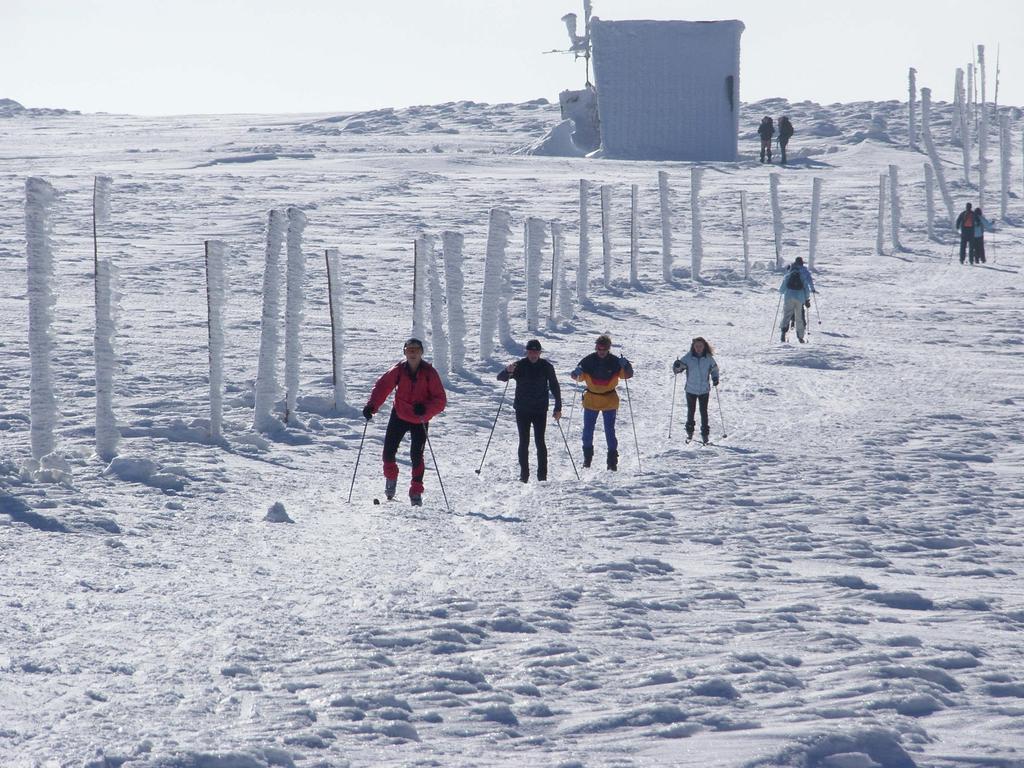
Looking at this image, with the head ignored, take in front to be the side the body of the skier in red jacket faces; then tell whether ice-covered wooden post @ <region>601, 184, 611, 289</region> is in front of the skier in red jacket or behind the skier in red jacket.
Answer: behind

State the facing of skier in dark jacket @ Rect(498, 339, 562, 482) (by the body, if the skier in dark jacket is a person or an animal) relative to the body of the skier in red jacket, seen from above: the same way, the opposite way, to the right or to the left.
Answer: the same way

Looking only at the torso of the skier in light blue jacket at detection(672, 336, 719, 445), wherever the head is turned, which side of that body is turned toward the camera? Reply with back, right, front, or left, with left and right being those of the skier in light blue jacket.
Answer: front

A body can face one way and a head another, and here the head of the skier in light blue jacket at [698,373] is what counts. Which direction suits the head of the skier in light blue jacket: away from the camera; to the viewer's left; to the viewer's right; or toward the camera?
toward the camera

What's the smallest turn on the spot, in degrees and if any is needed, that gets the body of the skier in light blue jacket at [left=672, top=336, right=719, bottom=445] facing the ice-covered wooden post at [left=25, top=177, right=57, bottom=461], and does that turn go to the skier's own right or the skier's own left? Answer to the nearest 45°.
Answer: approximately 45° to the skier's own right

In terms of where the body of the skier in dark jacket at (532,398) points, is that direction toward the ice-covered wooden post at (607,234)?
no

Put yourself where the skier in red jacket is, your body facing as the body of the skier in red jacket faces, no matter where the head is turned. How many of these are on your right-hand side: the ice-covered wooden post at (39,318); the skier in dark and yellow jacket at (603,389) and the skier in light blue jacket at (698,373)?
1

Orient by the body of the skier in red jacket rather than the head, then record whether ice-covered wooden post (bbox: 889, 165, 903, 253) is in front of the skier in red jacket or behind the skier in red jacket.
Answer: behind

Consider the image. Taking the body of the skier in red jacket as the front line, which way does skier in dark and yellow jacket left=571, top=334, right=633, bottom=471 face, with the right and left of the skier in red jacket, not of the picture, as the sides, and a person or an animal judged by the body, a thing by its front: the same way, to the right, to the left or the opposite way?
the same way

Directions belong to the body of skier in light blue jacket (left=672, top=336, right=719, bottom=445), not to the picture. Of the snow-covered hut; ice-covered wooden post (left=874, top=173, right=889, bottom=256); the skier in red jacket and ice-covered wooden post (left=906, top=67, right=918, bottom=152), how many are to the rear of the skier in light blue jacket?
3

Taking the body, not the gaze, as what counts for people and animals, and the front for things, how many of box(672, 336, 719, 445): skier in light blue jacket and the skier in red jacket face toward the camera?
2

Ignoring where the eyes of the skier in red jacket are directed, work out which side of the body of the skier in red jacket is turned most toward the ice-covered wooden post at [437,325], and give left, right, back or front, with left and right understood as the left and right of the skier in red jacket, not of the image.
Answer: back

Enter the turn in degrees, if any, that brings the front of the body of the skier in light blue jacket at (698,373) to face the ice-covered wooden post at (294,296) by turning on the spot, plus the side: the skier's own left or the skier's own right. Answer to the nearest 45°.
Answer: approximately 90° to the skier's own right

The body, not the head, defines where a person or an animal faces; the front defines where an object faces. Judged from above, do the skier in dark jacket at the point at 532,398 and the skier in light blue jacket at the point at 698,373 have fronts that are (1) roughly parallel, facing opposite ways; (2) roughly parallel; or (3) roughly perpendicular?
roughly parallel

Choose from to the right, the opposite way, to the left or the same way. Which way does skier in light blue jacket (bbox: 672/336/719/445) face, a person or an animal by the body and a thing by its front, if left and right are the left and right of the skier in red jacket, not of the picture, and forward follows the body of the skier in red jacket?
the same way

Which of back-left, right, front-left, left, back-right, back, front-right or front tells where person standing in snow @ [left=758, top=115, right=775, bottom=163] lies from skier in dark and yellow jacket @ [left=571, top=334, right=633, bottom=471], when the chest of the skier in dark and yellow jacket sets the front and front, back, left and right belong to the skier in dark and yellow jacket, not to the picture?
back

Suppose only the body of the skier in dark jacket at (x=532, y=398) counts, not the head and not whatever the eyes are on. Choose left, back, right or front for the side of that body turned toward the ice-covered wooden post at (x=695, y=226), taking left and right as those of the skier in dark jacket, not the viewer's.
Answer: back

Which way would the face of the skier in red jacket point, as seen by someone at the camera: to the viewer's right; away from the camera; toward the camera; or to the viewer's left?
toward the camera
